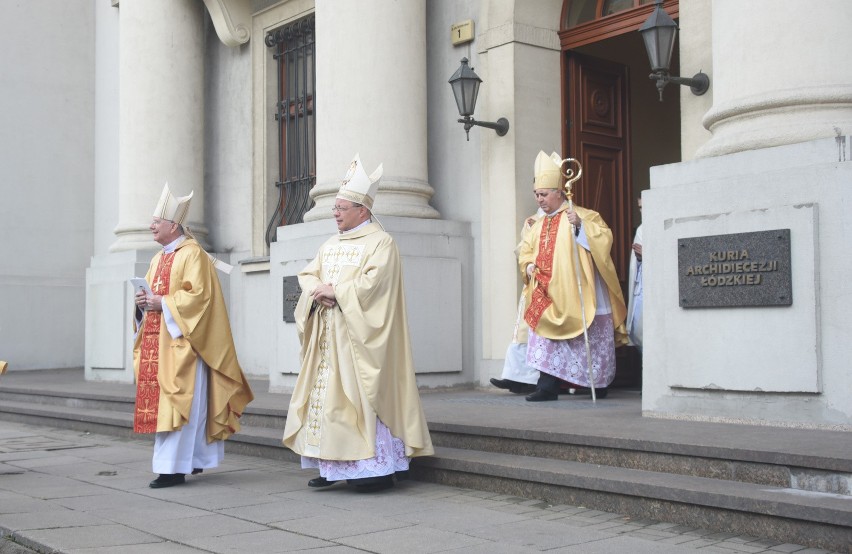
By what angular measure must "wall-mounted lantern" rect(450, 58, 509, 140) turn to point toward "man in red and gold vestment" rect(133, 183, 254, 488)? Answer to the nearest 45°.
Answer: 0° — it already faces them

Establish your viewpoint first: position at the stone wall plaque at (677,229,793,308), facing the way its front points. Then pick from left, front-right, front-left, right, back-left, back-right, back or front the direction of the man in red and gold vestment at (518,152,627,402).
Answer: right

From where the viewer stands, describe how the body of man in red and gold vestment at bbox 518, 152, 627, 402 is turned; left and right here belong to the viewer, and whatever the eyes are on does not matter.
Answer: facing the viewer and to the left of the viewer

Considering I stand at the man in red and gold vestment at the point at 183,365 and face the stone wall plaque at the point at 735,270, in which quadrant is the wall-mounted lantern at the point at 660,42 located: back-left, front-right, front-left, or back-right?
front-left

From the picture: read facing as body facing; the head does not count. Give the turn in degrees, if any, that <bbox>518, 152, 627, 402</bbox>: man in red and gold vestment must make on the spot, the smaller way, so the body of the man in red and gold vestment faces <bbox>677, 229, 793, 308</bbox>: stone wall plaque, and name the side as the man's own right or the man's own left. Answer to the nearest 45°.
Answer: approximately 90° to the man's own left

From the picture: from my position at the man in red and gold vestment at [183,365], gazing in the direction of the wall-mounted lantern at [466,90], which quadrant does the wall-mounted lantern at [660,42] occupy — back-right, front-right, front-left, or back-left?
front-right

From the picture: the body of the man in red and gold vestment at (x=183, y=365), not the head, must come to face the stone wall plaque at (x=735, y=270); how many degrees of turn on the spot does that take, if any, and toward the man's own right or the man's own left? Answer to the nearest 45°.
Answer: approximately 135° to the man's own left

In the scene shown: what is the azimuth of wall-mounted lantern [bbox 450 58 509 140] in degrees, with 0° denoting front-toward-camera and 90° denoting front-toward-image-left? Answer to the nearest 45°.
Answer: approximately 45°
